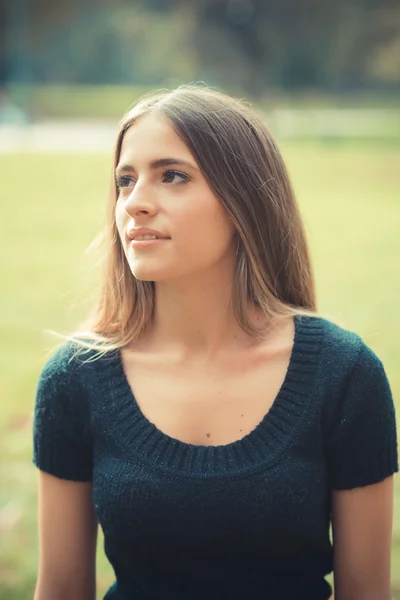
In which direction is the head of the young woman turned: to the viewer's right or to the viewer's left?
to the viewer's left

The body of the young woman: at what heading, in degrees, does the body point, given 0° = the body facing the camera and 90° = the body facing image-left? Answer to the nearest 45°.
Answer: approximately 0°
